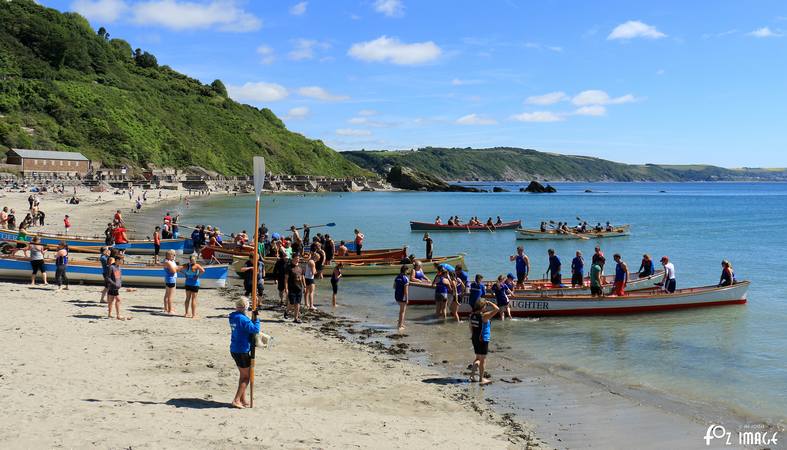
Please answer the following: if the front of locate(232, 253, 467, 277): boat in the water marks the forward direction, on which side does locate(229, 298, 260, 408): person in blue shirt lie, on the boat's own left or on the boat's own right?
on the boat's own right

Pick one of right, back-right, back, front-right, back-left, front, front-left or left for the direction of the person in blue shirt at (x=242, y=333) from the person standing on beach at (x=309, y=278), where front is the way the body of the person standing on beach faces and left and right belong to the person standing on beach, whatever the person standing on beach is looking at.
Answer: right

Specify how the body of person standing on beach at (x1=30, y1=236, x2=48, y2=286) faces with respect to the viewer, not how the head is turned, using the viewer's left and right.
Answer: facing away from the viewer

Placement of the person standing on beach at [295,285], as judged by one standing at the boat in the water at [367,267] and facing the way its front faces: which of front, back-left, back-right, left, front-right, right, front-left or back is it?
right

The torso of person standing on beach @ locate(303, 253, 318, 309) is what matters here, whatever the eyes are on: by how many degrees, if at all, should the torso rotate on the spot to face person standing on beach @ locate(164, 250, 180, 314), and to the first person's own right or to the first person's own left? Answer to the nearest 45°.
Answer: approximately 135° to the first person's own right

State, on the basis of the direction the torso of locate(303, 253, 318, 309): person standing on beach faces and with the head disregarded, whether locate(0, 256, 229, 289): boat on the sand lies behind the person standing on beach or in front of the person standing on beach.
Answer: behind

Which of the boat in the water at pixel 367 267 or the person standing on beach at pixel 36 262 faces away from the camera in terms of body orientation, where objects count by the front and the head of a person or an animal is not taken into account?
the person standing on beach

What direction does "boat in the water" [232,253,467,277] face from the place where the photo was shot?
facing to the right of the viewer
